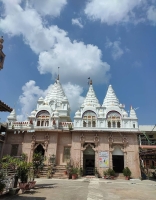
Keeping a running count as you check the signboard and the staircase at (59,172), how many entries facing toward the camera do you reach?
2

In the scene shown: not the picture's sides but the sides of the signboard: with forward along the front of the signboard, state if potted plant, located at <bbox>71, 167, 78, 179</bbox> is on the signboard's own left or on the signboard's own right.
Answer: on the signboard's own right

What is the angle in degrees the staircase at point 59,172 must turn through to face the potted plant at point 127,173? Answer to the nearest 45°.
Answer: approximately 90° to its left

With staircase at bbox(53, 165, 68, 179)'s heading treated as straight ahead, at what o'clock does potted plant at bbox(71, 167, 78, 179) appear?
The potted plant is roughly at 10 o'clock from the staircase.

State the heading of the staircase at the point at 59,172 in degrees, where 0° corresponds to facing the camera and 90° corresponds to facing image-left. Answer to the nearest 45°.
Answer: approximately 0°

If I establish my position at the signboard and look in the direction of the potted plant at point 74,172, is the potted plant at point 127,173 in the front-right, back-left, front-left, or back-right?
back-left

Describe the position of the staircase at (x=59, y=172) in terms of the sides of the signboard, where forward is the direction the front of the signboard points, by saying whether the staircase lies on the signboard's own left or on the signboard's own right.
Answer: on the signboard's own right

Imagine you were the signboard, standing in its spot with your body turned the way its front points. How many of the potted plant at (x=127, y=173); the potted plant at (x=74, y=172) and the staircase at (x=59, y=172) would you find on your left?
1

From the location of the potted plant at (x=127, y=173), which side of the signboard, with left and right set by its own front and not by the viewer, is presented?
left

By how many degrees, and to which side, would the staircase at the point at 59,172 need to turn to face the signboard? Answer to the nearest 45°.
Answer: approximately 90° to its left
